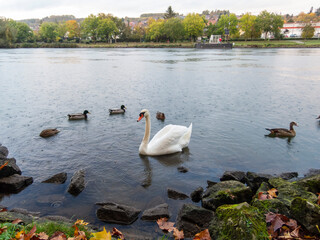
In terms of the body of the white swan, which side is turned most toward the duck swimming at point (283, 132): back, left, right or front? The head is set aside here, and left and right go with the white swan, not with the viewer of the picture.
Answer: back

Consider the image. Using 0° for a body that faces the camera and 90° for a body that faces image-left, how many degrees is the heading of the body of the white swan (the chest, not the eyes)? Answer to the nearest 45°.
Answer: approximately 90°
